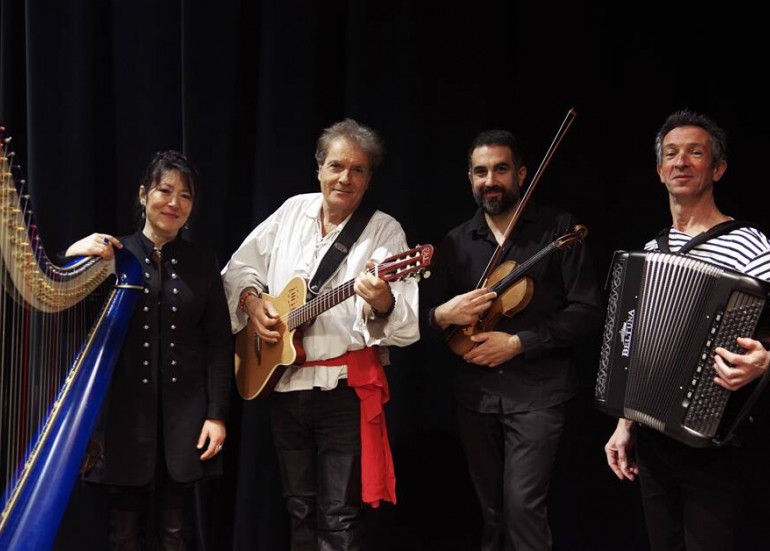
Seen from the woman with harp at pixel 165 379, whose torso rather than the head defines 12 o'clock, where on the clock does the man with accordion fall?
The man with accordion is roughly at 10 o'clock from the woman with harp.

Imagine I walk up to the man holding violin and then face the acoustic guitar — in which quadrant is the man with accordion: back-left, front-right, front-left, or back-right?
back-left

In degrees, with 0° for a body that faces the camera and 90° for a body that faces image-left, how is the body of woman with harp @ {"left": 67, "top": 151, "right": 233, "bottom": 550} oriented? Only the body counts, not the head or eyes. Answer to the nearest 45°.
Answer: approximately 0°

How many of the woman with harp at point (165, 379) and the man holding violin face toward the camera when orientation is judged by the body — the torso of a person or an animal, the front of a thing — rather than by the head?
2

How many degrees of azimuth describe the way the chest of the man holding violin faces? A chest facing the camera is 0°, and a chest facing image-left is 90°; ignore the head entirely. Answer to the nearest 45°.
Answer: approximately 0°

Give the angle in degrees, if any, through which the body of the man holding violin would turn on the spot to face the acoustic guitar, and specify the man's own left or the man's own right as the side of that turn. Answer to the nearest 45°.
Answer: approximately 90° to the man's own right

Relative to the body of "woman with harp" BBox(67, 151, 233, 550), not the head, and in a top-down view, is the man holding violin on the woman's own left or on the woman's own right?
on the woman's own left
